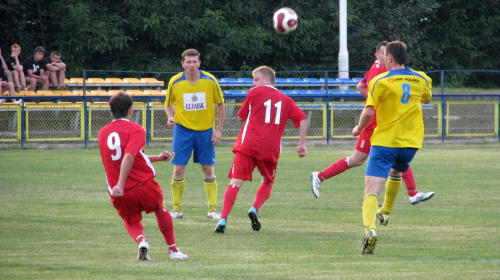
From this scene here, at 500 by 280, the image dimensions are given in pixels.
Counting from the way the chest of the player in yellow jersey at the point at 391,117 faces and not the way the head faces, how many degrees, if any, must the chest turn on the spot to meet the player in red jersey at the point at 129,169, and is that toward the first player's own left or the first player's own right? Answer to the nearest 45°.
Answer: approximately 90° to the first player's own left

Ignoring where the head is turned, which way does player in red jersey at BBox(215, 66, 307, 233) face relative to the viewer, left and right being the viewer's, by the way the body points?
facing away from the viewer and to the left of the viewer

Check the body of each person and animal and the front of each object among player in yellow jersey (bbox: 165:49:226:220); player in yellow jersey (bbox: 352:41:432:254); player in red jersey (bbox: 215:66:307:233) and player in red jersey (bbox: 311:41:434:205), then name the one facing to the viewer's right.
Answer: player in red jersey (bbox: 311:41:434:205)

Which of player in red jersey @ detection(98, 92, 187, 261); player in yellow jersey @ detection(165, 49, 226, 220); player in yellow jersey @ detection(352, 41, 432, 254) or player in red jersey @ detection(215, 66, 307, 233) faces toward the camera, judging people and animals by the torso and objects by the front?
player in yellow jersey @ detection(165, 49, 226, 220)

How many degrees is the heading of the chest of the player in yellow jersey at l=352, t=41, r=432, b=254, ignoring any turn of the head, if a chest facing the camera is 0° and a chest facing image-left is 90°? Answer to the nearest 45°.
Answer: approximately 135°

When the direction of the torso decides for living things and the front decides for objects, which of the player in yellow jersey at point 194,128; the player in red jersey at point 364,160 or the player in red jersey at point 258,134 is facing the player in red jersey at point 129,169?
the player in yellow jersey

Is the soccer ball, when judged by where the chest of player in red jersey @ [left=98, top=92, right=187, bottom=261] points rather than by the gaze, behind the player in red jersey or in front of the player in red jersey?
in front

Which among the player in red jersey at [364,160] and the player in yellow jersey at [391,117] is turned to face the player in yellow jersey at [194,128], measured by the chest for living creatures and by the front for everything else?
the player in yellow jersey at [391,117]

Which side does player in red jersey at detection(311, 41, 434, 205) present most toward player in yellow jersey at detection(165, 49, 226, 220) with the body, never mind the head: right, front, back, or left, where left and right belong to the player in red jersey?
back

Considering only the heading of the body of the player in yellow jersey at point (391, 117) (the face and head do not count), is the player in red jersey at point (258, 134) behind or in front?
in front

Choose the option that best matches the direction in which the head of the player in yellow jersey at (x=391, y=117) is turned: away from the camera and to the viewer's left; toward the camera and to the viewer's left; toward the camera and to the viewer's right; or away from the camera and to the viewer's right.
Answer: away from the camera and to the viewer's left
